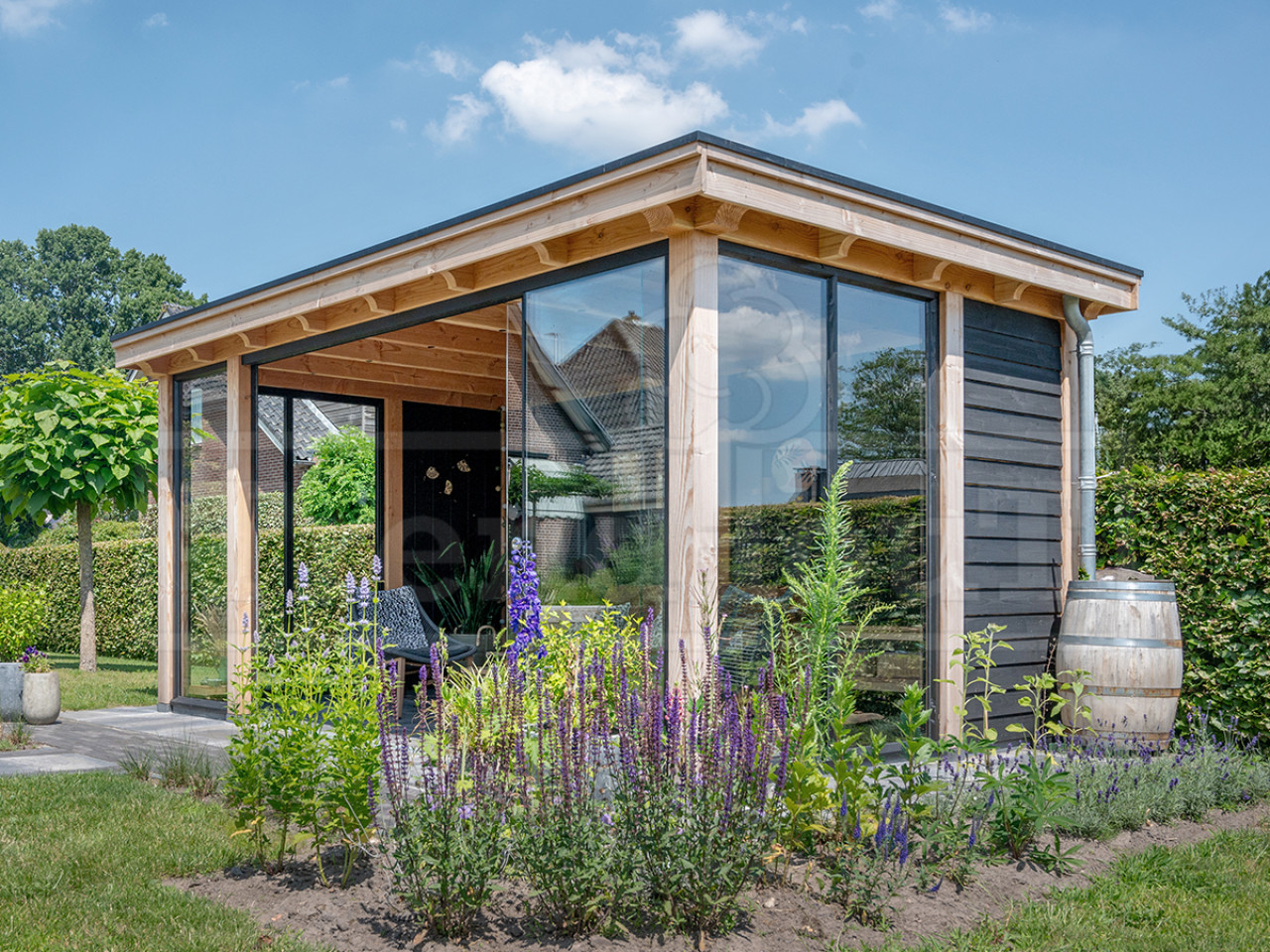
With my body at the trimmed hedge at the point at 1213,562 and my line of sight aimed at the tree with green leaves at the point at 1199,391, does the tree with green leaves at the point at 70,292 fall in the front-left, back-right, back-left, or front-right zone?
front-left

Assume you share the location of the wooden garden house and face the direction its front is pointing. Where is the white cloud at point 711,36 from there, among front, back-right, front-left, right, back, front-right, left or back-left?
back-right

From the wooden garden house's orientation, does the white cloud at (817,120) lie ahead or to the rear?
to the rear

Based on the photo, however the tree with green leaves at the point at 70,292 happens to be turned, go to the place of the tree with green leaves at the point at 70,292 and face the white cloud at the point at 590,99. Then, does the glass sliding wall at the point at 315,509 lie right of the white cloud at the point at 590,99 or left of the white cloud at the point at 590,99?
right

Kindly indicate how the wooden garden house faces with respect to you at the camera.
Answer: facing the viewer and to the left of the viewer
